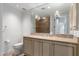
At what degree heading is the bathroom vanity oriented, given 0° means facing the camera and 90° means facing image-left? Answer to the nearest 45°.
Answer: approximately 45°
